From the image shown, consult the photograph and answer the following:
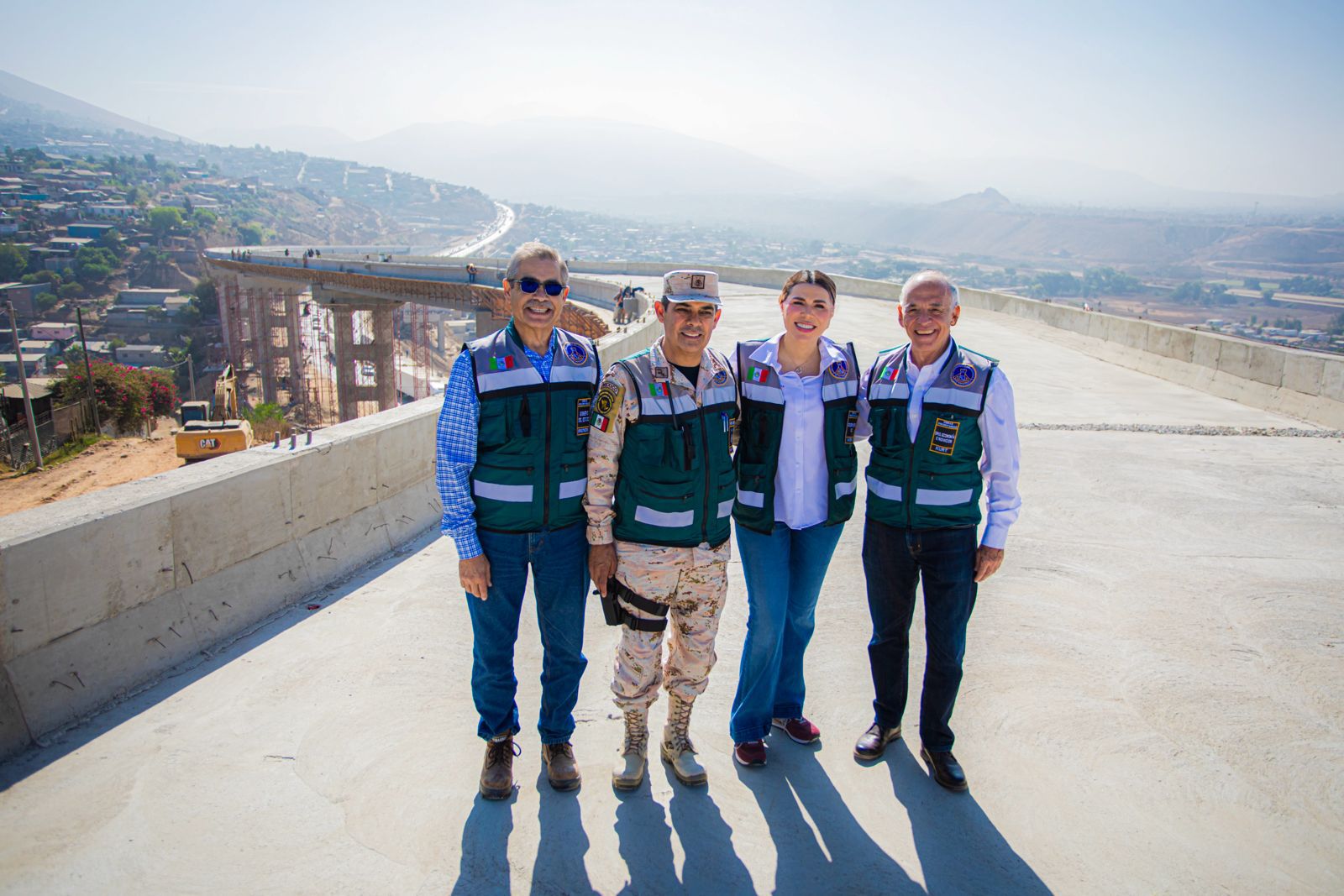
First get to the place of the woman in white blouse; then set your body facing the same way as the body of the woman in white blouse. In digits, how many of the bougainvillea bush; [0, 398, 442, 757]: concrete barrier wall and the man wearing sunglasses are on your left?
0

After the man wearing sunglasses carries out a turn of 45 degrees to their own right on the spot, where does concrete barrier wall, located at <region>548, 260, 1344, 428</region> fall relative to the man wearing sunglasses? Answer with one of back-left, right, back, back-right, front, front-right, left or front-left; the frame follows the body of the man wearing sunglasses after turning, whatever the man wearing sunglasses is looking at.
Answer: back

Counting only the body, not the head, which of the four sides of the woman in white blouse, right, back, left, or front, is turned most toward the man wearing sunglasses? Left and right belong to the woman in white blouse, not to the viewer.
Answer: right

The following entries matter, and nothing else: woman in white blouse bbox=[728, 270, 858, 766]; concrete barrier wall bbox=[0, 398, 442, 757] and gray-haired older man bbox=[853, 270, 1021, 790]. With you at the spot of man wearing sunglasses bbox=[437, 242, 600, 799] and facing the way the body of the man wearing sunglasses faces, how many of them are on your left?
2

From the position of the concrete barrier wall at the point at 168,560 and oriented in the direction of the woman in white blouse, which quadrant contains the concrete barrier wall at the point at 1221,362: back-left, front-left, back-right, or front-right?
front-left

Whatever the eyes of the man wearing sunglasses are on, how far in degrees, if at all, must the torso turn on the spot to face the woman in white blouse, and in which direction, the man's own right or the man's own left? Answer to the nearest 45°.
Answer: approximately 90° to the man's own left

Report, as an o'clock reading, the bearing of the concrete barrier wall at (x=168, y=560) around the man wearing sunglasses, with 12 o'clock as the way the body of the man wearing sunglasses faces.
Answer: The concrete barrier wall is roughly at 4 o'clock from the man wearing sunglasses.

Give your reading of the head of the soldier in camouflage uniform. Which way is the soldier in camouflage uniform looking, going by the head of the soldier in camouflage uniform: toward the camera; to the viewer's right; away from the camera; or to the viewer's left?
toward the camera

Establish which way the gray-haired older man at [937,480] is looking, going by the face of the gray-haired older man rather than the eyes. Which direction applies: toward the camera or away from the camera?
toward the camera

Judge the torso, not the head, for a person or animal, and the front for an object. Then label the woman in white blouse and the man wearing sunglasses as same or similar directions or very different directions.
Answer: same or similar directions

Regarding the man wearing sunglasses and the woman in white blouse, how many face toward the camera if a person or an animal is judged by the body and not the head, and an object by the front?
2

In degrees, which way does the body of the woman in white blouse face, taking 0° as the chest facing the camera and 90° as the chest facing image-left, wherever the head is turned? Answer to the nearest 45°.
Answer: approximately 0°

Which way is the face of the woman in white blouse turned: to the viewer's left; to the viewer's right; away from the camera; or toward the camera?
toward the camera

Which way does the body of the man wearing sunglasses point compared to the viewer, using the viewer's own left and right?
facing the viewer

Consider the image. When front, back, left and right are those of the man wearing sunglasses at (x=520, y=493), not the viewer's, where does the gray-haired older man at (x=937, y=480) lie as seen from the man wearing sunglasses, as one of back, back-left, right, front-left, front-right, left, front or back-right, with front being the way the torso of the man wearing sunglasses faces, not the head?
left
